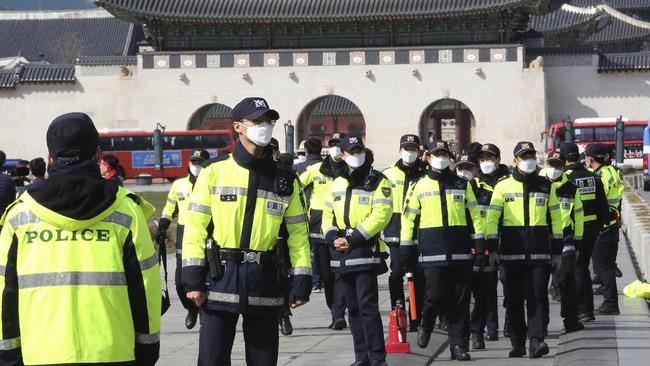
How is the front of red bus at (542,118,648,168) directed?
to the viewer's left

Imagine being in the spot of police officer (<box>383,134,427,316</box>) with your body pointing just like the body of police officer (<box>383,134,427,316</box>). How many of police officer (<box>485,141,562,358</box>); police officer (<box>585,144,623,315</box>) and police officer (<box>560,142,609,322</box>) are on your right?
0

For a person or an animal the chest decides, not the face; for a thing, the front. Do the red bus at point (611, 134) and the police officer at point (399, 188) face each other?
no

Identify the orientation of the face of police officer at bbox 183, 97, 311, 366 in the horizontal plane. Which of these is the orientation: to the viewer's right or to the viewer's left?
to the viewer's right

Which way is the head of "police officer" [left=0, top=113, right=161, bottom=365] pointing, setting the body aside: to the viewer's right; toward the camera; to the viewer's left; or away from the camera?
away from the camera

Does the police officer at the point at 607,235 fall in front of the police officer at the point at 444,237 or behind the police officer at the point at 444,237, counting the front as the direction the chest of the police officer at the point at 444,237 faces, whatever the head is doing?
behind

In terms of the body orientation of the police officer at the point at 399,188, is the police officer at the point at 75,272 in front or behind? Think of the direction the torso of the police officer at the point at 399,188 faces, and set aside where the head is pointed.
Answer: in front

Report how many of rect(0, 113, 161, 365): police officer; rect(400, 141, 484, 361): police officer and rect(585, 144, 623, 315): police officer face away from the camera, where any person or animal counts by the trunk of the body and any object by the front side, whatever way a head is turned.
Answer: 1

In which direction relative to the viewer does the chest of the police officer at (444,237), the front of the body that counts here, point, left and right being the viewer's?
facing the viewer

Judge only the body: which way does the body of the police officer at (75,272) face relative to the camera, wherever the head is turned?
away from the camera

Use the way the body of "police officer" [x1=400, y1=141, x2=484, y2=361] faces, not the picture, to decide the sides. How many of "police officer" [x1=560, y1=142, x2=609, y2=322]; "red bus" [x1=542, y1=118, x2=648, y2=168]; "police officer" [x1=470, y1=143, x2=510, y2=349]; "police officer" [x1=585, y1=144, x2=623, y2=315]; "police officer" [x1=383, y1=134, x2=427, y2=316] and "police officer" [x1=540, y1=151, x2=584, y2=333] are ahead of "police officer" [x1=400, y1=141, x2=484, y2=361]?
0

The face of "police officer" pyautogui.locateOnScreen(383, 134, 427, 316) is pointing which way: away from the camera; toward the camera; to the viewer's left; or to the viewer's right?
toward the camera

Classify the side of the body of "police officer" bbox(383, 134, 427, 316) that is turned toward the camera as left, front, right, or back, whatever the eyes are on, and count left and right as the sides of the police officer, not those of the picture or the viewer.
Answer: front
